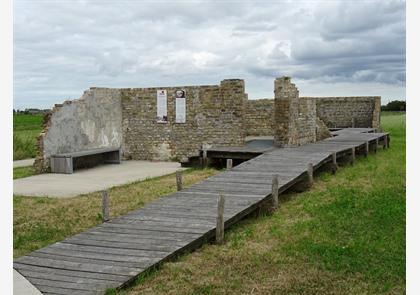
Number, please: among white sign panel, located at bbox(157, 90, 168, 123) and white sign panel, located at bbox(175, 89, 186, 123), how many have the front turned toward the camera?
2

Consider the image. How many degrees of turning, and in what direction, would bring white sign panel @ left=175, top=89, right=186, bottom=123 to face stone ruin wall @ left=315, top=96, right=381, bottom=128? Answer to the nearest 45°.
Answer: approximately 135° to its left

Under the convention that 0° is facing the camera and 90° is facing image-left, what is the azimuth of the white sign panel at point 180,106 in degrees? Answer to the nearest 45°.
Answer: approximately 0°

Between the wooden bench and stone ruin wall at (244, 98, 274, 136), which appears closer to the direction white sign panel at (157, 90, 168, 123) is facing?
the wooden bench

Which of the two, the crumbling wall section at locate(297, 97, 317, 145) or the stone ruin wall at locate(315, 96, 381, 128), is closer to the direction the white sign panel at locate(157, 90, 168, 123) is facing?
the crumbling wall section

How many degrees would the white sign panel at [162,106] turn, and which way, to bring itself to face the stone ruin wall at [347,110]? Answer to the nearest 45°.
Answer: approximately 135° to its left

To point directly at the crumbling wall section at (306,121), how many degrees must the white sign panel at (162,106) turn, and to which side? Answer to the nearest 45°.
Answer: approximately 90° to its left

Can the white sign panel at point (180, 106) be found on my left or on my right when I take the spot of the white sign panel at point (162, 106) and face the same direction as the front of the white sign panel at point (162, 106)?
on my left

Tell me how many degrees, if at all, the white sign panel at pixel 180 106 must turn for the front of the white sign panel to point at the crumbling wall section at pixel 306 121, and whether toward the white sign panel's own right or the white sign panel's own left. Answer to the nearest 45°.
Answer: approximately 90° to the white sign panel's own left

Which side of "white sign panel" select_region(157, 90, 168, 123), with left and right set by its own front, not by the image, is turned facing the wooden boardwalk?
front

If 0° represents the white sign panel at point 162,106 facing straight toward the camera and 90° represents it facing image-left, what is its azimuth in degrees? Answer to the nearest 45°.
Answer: approximately 0°
